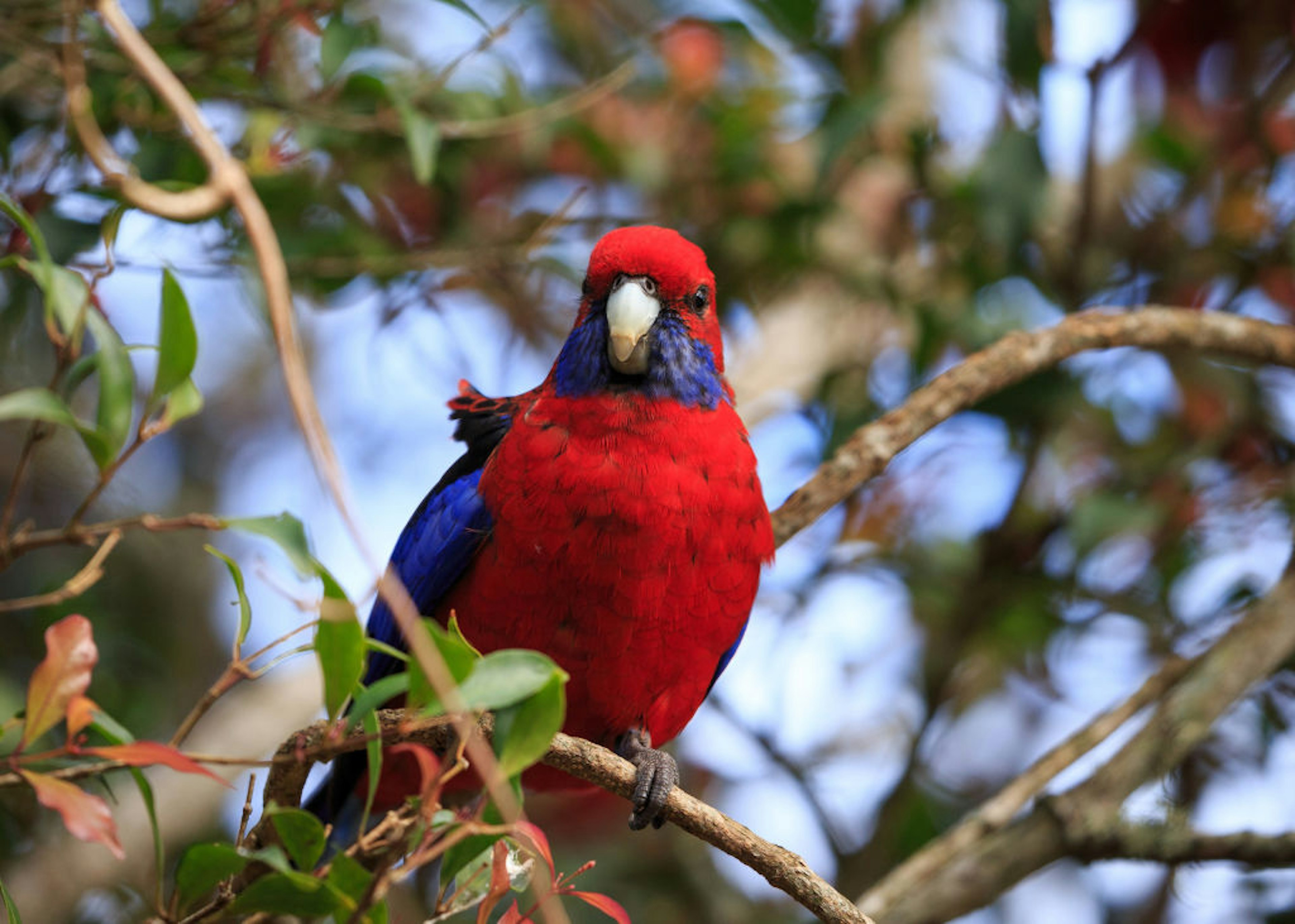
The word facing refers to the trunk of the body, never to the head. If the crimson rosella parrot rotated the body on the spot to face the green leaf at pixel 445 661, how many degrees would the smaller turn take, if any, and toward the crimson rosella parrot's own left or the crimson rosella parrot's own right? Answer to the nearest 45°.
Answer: approximately 45° to the crimson rosella parrot's own right

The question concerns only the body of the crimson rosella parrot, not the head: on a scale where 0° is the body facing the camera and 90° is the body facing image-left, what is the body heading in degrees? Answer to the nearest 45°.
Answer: approximately 315°

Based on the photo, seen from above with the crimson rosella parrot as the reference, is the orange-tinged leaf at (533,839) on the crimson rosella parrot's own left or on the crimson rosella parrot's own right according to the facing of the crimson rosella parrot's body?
on the crimson rosella parrot's own right
